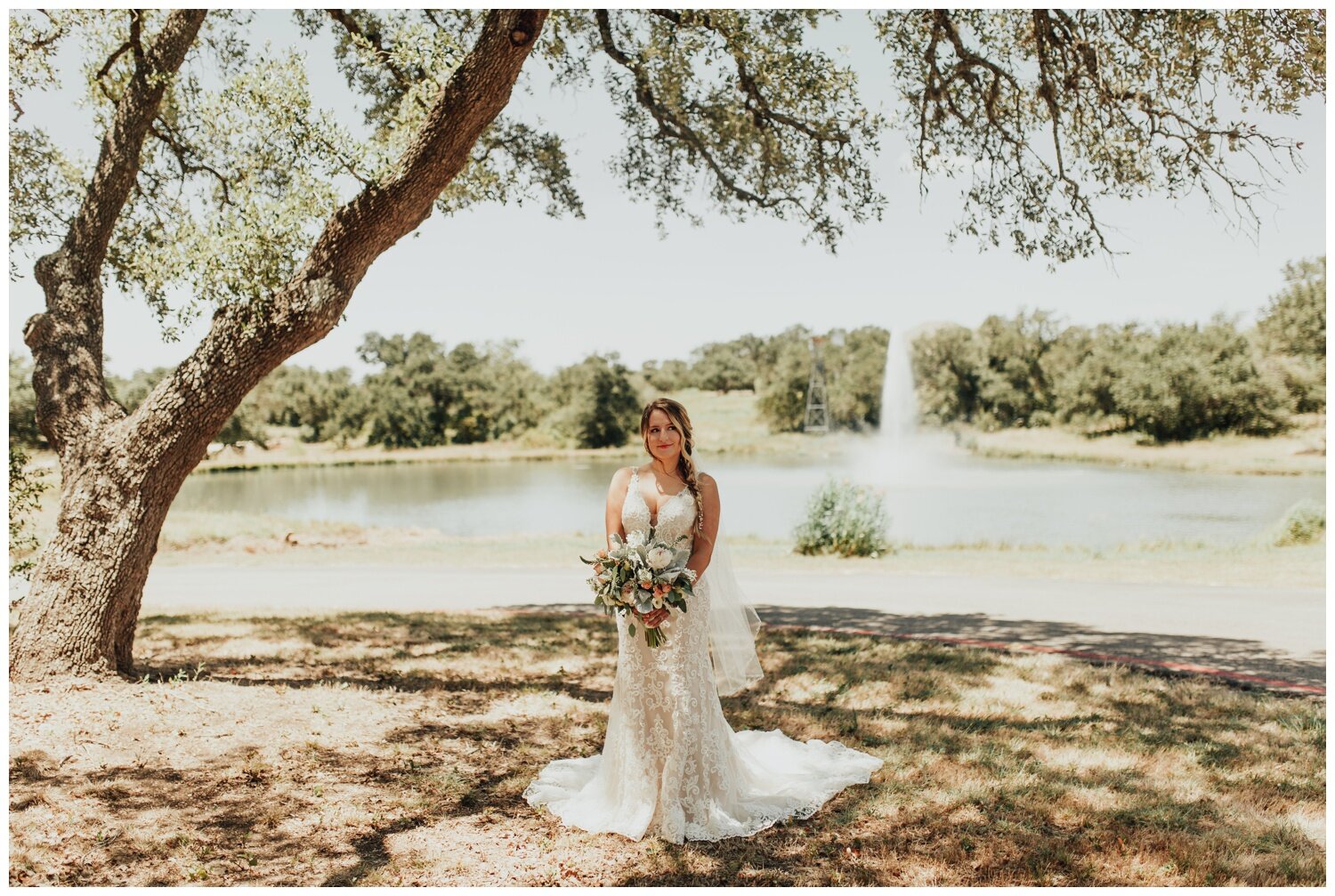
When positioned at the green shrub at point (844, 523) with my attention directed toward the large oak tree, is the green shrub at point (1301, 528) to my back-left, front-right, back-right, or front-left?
back-left

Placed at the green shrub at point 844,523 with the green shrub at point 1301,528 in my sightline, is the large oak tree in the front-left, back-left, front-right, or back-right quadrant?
back-right

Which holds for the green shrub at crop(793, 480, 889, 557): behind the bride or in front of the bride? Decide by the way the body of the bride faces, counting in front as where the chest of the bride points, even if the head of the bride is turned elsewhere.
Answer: behind

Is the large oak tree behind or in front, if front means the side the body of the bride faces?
behind

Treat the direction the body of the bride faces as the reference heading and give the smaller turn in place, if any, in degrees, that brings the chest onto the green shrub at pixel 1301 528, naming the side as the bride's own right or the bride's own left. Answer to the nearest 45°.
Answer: approximately 135° to the bride's own left

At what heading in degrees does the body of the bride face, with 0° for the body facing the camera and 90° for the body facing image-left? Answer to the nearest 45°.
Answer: approximately 0°
